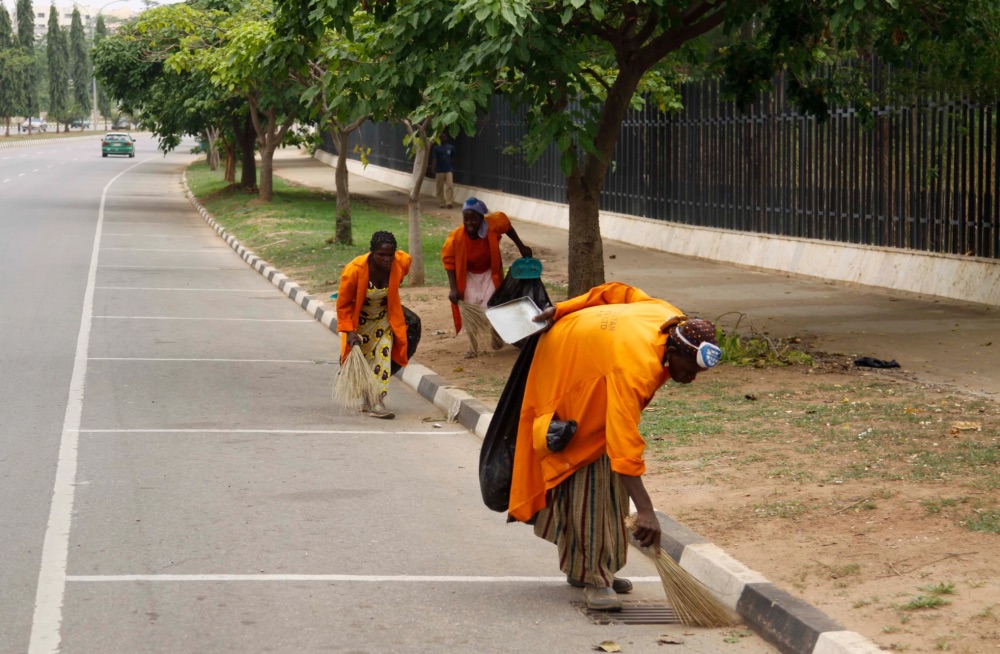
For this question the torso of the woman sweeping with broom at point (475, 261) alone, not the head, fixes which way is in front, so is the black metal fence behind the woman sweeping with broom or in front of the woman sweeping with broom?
behind

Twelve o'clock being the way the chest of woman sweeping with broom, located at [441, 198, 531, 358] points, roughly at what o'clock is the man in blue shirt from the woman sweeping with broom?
The man in blue shirt is roughly at 6 o'clock from the woman sweeping with broom.

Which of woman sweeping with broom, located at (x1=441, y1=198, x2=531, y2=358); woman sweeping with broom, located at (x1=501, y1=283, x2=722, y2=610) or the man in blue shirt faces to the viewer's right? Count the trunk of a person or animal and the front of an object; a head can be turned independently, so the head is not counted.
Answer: woman sweeping with broom, located at (x1=501, y1=283, x2=722, y2=610)

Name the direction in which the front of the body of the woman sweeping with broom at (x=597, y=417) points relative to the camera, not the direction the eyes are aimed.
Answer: to the viewer's right

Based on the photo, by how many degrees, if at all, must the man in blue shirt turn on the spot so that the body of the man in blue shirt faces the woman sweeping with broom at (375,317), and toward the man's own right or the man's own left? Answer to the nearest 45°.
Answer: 0° — they already face them

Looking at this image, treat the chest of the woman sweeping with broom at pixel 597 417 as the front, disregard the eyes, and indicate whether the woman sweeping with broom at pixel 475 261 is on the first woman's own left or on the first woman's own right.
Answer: on the first woman's own left

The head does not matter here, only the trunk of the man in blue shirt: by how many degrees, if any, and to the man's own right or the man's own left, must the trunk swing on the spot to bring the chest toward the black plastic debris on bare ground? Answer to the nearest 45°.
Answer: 0° — they already face it

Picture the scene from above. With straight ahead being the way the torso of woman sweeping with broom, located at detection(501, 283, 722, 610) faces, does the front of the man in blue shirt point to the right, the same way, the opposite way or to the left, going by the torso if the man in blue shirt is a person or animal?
to the right

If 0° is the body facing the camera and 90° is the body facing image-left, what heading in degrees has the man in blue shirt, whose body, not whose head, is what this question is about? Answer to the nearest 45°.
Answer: approximately 0°
